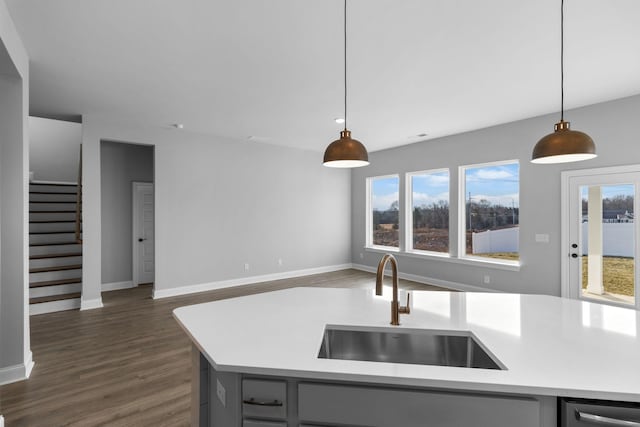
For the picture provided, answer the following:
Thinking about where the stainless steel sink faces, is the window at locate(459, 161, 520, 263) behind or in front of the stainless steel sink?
behind

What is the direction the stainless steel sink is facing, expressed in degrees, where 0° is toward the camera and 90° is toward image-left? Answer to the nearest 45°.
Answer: approximately 0°

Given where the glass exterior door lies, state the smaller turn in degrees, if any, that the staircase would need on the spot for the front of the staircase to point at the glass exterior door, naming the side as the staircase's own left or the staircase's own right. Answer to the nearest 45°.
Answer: approximately 45° to the staircase's own left

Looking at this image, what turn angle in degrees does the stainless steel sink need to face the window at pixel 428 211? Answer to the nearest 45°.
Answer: approximately 180°

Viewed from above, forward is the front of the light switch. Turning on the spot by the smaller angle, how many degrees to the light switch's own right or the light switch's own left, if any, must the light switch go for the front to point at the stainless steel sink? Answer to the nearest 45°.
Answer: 0° — it already faces it
